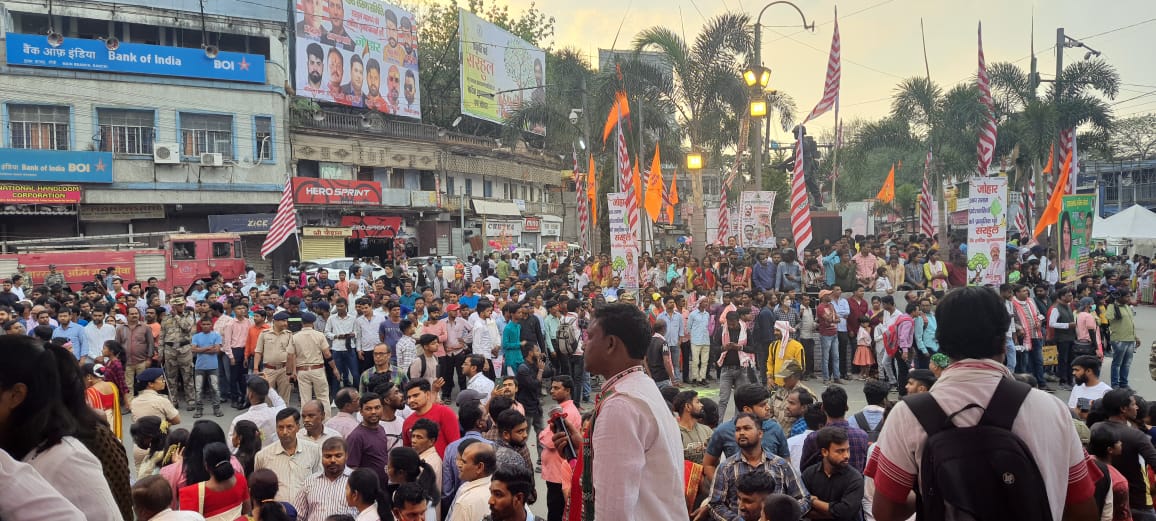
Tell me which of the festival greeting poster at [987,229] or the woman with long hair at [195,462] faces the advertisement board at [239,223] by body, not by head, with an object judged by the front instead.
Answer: the woman with long hair

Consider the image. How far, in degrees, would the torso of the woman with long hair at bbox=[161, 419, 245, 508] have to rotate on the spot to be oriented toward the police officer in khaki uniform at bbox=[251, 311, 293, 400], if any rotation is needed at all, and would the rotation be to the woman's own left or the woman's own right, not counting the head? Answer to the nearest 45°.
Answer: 0° — they already face them

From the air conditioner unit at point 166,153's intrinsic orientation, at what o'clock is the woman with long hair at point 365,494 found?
The woman with long hair is roughly at 12 o'clock from the air conditioner unit.

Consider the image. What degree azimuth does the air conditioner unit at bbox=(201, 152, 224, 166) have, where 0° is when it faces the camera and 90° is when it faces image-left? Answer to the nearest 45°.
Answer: approximately 0°

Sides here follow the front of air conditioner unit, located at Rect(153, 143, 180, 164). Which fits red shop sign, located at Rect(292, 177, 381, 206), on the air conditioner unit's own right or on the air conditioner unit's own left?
on the air conditioner unit's own left

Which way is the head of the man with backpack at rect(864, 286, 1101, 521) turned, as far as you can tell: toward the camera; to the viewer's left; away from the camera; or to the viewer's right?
away from the camera

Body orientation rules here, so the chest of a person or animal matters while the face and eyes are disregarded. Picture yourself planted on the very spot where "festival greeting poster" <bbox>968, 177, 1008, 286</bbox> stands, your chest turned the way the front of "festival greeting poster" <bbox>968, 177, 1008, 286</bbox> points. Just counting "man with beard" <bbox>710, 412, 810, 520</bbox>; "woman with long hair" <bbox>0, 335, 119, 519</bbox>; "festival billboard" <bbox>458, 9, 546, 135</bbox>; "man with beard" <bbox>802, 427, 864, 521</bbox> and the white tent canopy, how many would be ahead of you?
3

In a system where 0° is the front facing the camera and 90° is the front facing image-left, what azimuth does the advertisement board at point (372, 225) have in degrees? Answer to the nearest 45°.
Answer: approximately 0°

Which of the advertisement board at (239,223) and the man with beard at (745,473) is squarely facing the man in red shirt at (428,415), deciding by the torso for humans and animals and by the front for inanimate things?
the advertisement board
